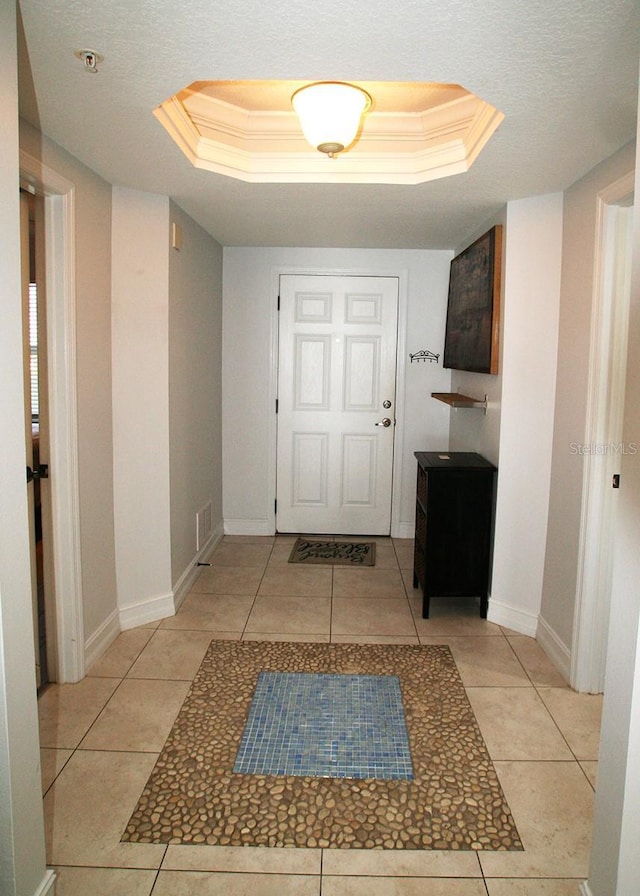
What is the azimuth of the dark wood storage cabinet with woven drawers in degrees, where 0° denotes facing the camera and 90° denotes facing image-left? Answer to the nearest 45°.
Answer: approximately 90°

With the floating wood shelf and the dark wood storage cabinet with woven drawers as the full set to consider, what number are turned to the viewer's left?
2

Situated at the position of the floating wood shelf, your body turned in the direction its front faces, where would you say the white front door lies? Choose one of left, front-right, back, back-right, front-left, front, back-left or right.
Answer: front-right

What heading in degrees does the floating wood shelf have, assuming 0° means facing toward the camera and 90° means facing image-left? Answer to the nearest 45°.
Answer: approximately 90°
